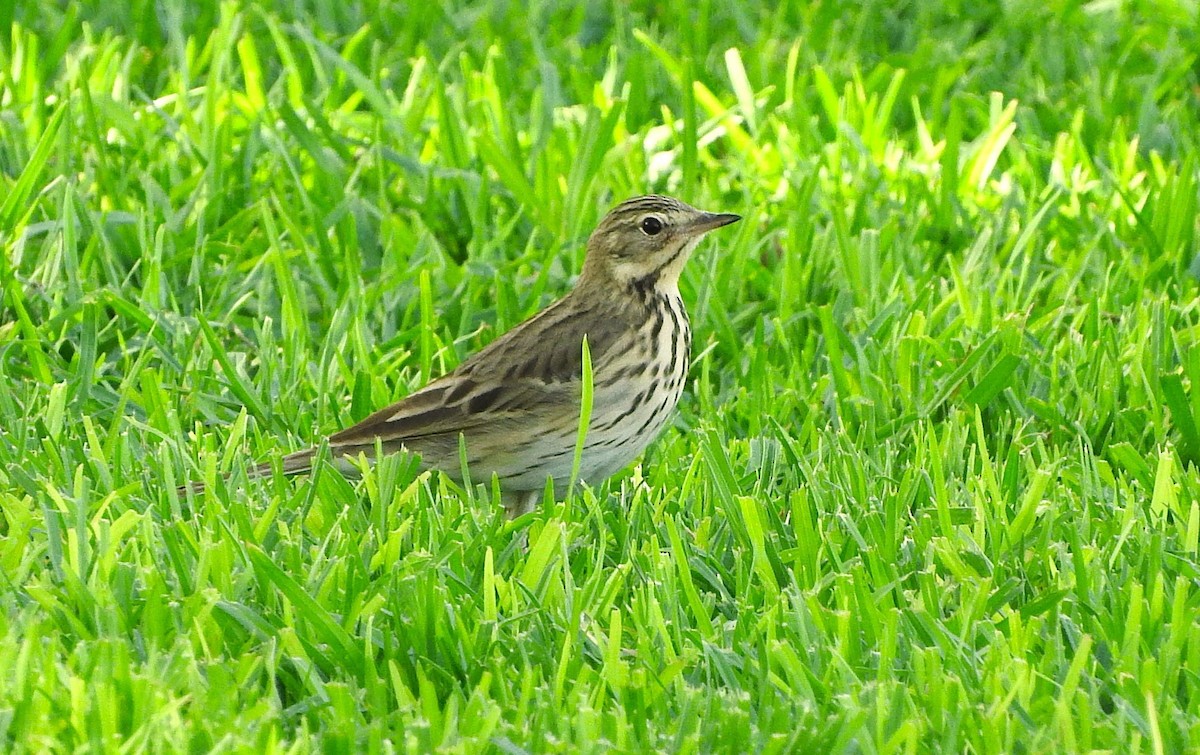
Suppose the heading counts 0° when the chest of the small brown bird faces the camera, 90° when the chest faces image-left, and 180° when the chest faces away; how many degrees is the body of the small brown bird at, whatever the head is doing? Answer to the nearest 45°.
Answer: approximately 270°
